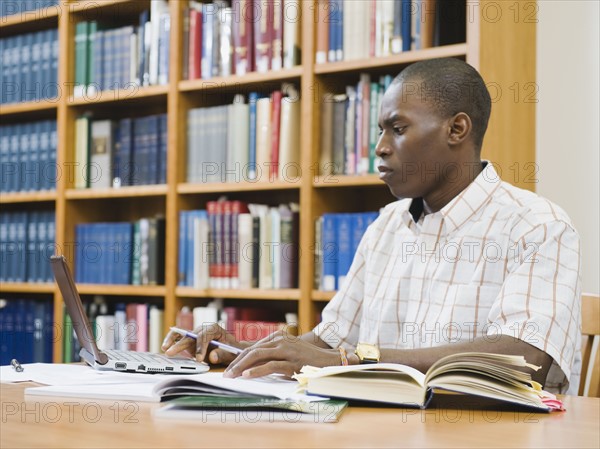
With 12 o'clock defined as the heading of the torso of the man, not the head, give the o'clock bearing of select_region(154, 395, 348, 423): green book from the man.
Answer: The green book is roughly at 11 o'clock from the man.

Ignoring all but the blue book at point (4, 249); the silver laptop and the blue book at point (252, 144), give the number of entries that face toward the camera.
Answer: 2

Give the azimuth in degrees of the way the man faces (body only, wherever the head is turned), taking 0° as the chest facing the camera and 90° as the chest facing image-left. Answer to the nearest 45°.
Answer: approximately 45°

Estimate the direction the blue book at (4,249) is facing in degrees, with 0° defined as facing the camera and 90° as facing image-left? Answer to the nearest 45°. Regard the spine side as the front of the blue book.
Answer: approximately 0°

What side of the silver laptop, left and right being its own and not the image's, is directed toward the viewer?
right
